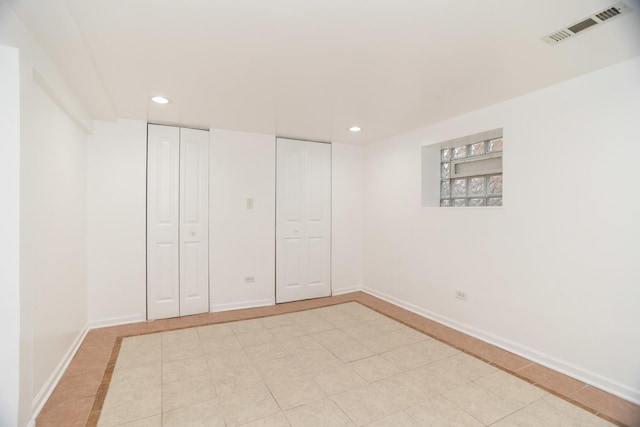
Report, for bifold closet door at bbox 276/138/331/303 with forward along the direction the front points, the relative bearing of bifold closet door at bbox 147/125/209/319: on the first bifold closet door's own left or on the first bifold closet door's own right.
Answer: on the first bifold closet door's own right

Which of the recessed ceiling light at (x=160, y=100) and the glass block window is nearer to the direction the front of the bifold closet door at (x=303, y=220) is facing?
the glass block window

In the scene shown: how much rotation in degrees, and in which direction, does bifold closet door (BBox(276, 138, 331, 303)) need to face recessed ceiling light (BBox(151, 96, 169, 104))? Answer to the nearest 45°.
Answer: approximately 90° to its right

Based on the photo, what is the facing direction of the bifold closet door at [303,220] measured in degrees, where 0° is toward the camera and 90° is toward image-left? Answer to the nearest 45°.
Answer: approximately 315°

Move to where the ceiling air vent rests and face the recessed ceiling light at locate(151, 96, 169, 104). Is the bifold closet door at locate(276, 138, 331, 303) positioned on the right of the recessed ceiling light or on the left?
right

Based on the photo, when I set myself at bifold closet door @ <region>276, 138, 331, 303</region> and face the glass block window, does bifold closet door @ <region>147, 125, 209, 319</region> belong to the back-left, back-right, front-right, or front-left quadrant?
back-right

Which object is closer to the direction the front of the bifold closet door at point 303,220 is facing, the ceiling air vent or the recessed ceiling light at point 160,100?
the ceiling air vent

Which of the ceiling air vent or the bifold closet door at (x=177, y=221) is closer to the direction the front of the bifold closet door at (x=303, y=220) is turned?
the ceiling air vent

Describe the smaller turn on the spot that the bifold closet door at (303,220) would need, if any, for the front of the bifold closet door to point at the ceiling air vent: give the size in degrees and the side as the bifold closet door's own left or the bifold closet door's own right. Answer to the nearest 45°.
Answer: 0° — it already faces it
